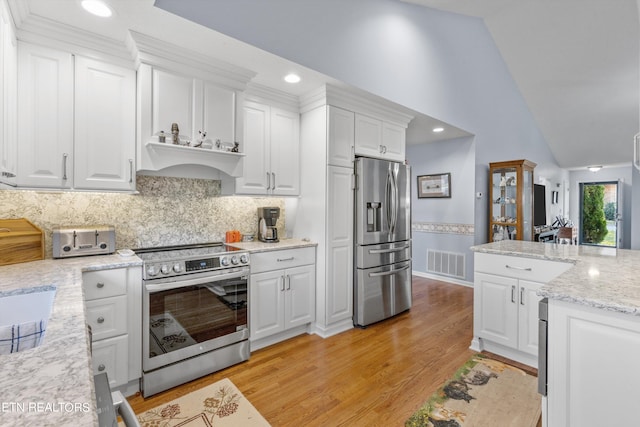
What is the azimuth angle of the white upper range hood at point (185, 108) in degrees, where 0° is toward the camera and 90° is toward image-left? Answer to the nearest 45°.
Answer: approximately 315°

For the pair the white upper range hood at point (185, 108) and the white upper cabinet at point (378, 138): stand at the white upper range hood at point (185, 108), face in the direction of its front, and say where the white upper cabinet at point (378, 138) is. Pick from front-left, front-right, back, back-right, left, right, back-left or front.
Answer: front-left

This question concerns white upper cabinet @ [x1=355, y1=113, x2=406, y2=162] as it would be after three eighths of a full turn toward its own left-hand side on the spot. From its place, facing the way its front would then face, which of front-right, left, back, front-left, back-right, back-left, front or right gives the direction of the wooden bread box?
back-left

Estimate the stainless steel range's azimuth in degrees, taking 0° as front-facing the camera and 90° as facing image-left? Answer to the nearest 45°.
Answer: approximately 315°

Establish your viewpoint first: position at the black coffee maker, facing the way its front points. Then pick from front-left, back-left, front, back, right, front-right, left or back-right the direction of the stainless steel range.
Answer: right

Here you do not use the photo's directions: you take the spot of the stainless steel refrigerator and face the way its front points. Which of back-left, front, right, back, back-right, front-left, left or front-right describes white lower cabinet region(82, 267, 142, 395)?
right

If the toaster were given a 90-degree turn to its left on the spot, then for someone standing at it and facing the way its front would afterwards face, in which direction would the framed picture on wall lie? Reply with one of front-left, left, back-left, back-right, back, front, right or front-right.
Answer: front

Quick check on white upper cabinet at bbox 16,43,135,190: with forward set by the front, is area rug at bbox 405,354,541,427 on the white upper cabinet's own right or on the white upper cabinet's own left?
on the white upper cabinet's own left

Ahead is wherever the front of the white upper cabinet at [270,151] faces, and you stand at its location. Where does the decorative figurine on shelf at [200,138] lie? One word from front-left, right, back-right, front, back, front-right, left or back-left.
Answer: right

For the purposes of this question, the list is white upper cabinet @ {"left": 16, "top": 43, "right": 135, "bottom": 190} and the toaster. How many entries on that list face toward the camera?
2

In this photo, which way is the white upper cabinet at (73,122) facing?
toward the camera

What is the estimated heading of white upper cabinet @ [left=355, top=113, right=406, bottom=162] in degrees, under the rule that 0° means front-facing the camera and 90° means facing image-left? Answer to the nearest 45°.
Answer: approximately 315°

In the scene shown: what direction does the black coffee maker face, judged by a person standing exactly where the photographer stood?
facing the viewer and to the right of the viewer

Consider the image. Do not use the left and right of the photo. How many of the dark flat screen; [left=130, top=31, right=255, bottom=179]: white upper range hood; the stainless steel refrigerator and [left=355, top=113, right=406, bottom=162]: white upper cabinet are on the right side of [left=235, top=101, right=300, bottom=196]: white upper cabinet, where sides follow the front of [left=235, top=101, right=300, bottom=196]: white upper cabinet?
1

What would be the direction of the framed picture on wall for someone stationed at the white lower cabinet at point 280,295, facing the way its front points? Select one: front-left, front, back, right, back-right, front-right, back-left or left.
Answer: left

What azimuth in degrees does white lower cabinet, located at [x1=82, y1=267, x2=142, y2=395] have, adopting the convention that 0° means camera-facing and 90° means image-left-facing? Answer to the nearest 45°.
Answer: approximately 315°
